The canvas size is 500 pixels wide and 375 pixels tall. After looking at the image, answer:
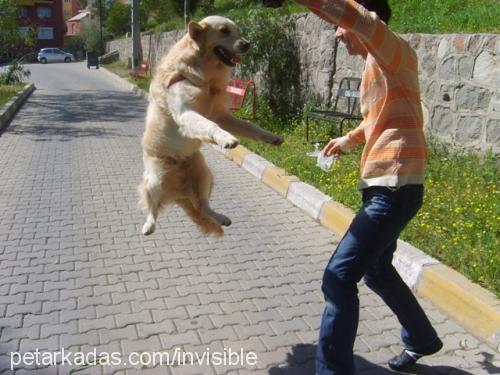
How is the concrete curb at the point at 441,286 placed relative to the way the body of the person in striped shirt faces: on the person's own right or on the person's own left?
on the person's own right

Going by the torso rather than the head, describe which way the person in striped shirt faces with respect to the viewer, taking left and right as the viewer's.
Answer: facing to the left of the viewer

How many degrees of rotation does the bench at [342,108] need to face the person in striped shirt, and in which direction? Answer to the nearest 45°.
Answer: approximately 45° to its left

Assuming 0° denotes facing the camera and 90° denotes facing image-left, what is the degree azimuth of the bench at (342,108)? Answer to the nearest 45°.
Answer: approximately 45°

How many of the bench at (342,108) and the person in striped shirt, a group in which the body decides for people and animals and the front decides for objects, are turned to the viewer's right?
0

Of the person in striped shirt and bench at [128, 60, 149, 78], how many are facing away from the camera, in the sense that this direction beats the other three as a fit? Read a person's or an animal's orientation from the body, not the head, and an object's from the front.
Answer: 0

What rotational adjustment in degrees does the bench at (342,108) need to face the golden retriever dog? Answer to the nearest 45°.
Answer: approximately 45° to its left
